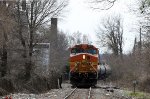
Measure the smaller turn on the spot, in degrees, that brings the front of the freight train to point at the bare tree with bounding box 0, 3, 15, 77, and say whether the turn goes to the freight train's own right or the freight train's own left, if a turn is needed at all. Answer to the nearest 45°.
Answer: approximately 45° to the freight train's own right

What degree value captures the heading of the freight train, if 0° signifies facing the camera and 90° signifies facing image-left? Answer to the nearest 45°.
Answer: approximately 0°
